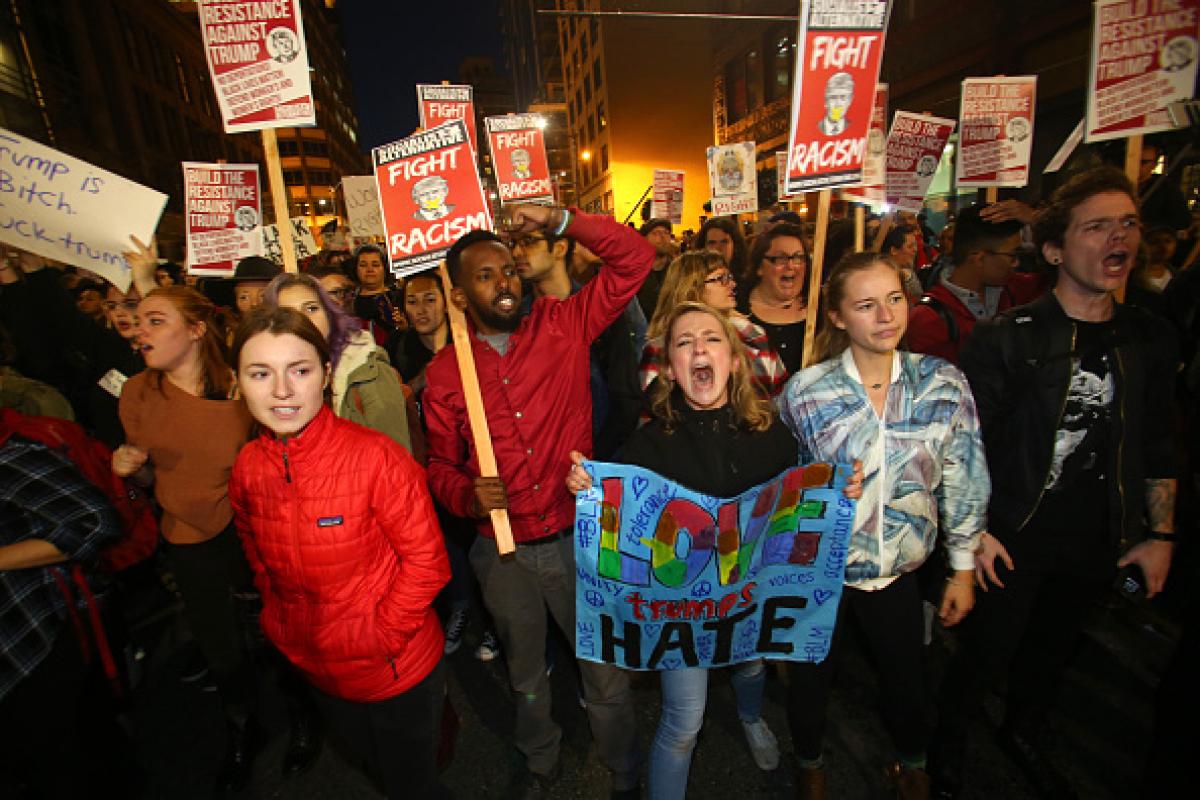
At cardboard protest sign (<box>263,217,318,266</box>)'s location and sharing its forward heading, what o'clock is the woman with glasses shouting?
The woman with glasses shouting is roughly at 11 o'clock from the cardboard protest sign.

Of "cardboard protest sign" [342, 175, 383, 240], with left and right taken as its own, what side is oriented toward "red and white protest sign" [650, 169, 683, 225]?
left

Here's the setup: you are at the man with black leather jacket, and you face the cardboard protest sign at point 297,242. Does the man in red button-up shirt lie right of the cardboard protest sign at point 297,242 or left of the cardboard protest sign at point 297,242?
left

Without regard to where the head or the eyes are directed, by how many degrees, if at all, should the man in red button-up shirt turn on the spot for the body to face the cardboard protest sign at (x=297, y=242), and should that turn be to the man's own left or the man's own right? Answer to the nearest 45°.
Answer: approximately 135° to the man's own right

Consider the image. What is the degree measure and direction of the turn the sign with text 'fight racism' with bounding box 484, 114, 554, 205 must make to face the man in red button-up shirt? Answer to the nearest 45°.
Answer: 0° — it already faces them

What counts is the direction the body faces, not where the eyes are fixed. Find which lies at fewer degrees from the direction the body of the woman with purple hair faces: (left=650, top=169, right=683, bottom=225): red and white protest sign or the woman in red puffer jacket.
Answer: the woman in red puffer jacket

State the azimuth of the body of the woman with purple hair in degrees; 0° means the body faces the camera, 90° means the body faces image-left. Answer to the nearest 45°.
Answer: approximately 45°

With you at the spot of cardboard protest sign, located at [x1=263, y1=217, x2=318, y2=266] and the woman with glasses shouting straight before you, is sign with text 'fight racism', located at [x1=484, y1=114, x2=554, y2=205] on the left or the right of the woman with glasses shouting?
left

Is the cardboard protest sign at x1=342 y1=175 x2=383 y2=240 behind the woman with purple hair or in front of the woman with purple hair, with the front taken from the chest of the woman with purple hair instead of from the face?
behind

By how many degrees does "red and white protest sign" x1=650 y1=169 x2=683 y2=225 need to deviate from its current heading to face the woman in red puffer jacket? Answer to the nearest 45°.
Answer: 0° — it already faces them
